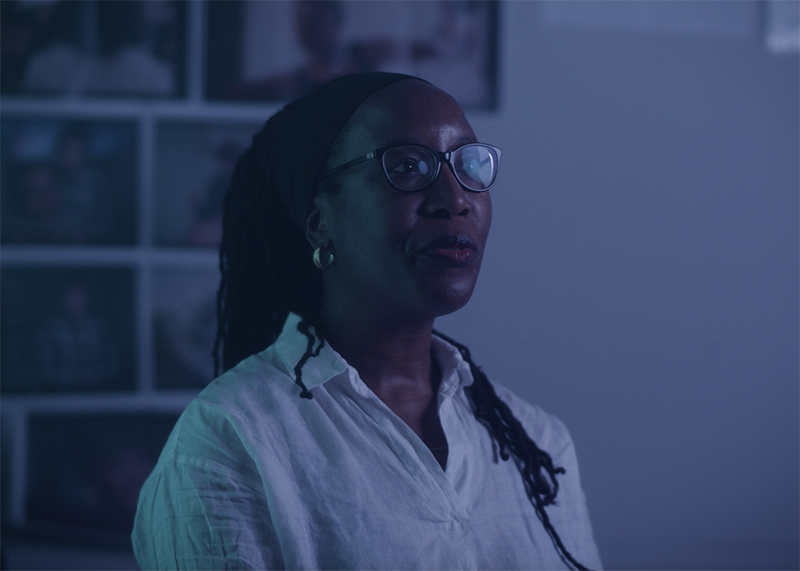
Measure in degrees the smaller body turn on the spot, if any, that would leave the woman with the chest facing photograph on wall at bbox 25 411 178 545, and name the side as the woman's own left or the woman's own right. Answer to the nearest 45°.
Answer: approximately 180°

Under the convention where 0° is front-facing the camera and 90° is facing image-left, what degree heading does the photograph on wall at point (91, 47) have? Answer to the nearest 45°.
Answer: approximately 0°

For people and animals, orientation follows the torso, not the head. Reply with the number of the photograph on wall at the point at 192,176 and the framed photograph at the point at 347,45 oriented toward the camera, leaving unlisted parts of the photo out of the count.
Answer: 2
